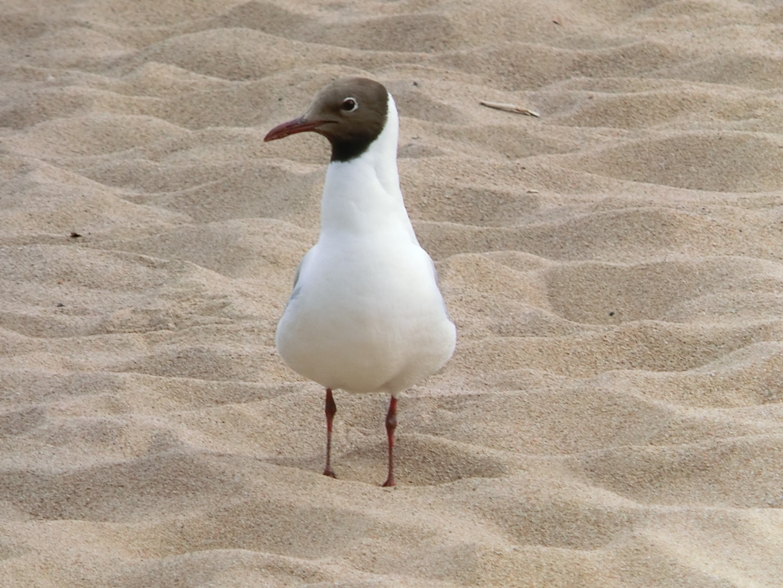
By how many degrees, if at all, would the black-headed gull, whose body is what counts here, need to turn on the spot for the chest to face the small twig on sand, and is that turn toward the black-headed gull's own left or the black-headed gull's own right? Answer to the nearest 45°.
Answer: approximately 180°

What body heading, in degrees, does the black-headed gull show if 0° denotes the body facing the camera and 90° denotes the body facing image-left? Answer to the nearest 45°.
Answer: approximately 0°
